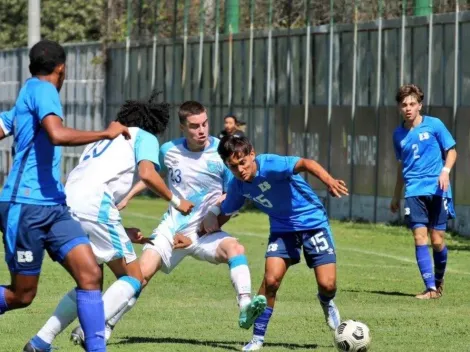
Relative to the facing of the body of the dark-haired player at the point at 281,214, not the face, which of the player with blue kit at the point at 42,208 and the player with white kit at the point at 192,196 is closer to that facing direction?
the player with blue kit

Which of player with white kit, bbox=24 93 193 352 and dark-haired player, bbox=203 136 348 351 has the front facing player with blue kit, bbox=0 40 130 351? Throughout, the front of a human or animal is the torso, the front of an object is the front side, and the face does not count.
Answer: the dark-haired player

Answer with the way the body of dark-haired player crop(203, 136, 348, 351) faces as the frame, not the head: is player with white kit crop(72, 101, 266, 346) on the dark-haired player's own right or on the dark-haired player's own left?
on the dark-haired player's own right

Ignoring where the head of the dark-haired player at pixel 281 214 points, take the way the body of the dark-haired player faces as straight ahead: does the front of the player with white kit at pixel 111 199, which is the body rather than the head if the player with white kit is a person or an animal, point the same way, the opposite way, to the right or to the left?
the opposite way

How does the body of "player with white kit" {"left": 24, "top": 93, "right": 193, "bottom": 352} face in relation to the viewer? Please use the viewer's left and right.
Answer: facing away from the viewer and to the right of the viewer

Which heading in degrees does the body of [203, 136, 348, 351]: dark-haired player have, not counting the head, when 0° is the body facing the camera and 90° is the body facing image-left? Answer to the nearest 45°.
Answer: approximately 45°

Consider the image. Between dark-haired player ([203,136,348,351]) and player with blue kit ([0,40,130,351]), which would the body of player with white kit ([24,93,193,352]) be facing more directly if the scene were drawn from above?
the dark-haired player

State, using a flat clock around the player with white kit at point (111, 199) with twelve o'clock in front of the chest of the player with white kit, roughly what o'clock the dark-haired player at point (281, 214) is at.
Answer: The dark-haired player is roughly at 1 o'clock from the player with white kit.

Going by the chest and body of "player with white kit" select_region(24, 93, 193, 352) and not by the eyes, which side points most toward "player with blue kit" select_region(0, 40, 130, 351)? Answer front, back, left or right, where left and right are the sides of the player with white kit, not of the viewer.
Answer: back

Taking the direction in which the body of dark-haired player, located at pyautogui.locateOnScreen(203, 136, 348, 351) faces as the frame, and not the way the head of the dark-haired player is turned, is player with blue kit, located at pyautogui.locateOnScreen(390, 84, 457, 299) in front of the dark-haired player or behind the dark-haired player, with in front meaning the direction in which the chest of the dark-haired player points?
behind

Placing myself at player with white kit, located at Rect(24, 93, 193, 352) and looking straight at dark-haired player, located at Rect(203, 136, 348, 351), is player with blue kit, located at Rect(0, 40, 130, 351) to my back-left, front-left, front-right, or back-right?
back-right
